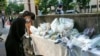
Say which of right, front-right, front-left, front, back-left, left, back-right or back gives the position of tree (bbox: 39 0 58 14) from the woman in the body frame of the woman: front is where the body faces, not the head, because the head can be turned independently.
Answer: left

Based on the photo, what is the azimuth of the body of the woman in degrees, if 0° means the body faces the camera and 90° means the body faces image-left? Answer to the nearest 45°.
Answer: approximately 270°

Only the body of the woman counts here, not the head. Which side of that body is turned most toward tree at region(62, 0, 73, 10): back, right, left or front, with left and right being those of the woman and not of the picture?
left

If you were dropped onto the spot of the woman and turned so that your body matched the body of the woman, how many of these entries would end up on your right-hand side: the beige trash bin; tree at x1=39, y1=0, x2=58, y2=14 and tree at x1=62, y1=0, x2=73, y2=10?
0
